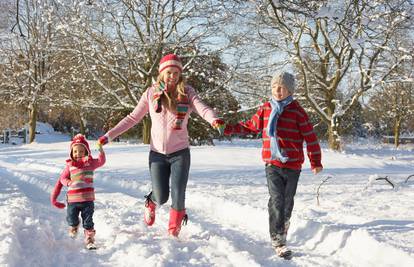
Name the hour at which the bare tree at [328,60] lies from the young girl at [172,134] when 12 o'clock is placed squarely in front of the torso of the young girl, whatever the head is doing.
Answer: The bare tree is roughly at 7 o'clock from the young girl.

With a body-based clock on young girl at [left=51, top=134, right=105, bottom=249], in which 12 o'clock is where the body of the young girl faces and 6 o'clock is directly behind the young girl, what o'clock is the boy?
The boy is roughly at 10 o'clock from the young girl.

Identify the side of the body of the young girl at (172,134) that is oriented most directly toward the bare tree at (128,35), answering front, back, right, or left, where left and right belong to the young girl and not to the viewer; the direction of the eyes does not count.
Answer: back

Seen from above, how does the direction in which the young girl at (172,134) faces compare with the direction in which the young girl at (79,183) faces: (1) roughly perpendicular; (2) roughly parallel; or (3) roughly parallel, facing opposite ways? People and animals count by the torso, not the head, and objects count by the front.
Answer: roughly parallel

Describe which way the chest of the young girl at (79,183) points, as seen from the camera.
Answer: toward the camera

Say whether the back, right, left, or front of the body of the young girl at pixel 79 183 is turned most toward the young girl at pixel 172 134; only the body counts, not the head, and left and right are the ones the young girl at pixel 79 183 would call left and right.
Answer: left

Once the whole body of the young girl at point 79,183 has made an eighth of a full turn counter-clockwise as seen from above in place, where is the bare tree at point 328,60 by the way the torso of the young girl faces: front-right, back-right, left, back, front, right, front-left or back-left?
left

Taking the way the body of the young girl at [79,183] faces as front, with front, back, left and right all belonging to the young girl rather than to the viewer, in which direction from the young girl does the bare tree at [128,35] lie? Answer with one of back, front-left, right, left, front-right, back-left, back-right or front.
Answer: back

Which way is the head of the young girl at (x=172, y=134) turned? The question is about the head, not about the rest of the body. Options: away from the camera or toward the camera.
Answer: toward the camera

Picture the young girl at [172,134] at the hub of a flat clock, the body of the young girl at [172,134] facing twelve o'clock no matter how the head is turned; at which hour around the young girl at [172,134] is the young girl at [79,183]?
the young girl at [79,183] is roughly at 3 o'clock from the young girl at [172,134].

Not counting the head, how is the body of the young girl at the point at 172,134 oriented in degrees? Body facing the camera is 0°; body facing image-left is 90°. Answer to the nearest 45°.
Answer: approximately 0°

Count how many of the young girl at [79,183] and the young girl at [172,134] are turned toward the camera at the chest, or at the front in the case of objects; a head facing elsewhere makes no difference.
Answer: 2

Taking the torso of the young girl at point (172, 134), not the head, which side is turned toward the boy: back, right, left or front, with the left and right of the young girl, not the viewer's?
left
